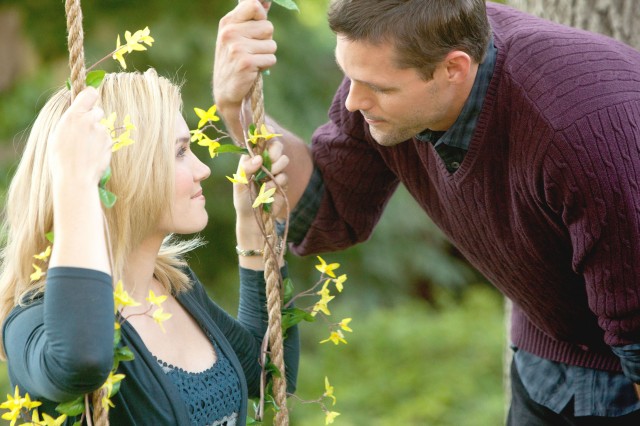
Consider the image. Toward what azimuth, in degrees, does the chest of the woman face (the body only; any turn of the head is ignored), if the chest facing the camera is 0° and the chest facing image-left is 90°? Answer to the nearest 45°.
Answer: approximately 315°

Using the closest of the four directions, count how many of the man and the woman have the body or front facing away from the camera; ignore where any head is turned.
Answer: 0

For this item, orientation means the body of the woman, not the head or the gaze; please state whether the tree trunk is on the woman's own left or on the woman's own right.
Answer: on the woman's own left

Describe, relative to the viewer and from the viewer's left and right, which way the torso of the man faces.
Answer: facing the viewer and to the left of the viewer

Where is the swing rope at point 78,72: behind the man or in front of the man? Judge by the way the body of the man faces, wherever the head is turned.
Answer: in front

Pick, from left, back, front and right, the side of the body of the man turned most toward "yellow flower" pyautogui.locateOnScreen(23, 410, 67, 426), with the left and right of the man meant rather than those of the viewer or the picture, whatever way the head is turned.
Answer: front

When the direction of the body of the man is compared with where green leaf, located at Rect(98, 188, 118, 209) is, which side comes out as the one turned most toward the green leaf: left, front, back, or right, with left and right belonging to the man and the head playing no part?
front

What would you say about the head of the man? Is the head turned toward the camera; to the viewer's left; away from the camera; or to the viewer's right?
to the viewer's left

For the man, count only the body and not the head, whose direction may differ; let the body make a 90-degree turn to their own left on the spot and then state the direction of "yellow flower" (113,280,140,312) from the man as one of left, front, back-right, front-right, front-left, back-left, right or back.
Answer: right

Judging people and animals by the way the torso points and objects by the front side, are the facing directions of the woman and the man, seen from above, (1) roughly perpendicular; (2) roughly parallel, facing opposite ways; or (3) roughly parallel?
roughly perpendicular

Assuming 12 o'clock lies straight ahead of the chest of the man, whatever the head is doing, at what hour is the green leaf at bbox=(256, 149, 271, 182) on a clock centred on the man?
The green leaf is roughly at 1 o'clock from the man.

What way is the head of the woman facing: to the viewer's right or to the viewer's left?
to the viewer's right
